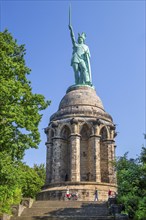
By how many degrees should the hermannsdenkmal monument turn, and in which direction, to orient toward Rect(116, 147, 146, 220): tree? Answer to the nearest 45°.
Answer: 0° — it already faces it

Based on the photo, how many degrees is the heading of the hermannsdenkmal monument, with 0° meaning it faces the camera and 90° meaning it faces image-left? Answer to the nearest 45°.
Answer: approximately 0°
